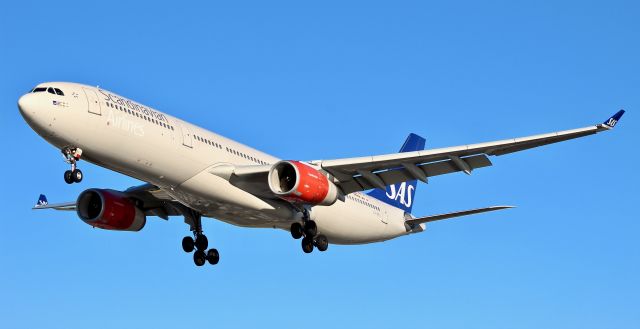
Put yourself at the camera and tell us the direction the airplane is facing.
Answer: facing the viewer and to the left of the viewer
